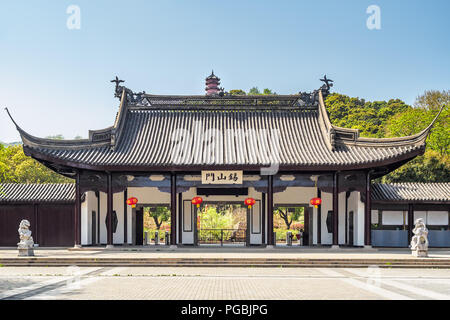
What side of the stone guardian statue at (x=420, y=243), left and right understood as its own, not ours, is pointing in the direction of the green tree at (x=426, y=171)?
back

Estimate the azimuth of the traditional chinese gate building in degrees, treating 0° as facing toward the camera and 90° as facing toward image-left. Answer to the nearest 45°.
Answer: approximately 0°

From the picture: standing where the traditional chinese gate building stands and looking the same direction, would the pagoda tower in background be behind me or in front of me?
behind

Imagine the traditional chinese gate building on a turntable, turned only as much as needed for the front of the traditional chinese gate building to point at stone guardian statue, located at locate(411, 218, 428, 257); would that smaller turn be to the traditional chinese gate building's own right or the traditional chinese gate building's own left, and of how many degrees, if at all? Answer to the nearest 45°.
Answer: approximately 45° to the traditional chinese gate building's own left

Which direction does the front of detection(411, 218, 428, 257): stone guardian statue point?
toward the camera

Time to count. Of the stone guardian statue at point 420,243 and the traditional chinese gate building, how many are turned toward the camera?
2

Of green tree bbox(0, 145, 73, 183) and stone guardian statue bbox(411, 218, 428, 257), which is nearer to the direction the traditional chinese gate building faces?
the stone guardian statue

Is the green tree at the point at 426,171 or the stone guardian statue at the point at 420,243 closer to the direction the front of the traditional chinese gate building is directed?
the stone guardian statue
